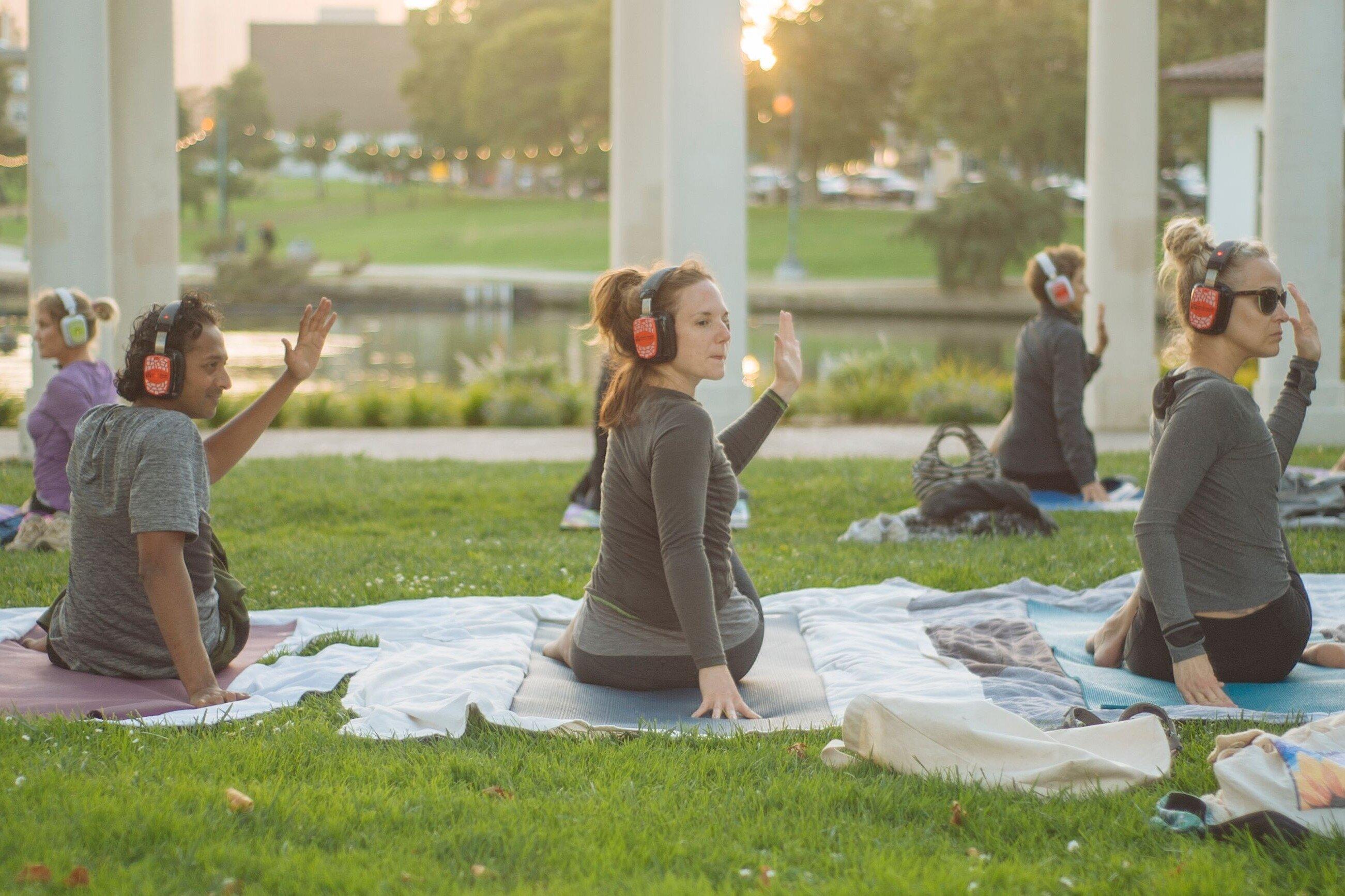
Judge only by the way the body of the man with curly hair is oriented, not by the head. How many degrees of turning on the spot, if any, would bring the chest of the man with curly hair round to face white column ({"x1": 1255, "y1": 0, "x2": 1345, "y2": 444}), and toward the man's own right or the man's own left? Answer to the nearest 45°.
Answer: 0° — they already face it

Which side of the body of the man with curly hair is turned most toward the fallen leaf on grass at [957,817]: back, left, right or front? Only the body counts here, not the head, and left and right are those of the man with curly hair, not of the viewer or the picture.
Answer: right

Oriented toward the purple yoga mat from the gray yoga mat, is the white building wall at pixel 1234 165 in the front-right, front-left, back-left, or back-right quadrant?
back-right

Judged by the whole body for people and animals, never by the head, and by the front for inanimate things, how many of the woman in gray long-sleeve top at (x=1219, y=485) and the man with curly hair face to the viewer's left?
0

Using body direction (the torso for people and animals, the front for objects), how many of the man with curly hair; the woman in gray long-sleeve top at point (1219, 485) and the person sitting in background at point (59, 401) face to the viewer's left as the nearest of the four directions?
1

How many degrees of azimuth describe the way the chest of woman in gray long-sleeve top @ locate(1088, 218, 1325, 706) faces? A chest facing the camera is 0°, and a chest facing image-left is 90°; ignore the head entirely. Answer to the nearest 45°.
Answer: approximately 270°

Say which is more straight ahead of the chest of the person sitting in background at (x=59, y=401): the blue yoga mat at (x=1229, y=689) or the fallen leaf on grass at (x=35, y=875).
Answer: the fallen leaf on grass

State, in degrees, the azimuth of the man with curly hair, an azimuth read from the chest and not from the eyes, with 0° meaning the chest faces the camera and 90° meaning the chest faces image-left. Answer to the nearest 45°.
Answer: approximately 225°

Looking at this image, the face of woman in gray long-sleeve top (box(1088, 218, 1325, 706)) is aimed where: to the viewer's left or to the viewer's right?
to the viewer's right

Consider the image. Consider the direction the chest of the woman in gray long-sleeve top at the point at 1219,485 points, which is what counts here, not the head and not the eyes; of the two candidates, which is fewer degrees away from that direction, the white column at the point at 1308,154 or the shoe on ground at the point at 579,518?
the white column

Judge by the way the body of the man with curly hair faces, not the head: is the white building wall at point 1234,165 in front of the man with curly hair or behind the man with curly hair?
in front

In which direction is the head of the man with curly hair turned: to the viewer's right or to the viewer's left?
to the viewer's right
